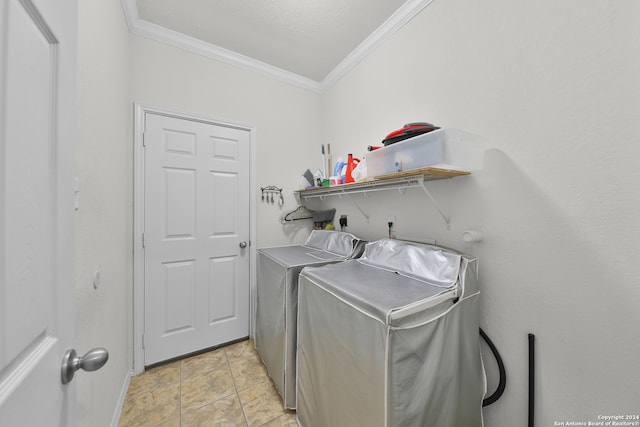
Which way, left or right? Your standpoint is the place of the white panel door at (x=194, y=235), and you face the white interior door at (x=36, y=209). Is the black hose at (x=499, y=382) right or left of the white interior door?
left

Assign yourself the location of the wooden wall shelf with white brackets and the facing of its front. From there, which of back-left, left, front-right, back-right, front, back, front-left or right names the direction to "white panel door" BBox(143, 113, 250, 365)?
front-right

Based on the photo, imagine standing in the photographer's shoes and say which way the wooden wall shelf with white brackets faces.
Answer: facing the viewer and to the left of the viewer
